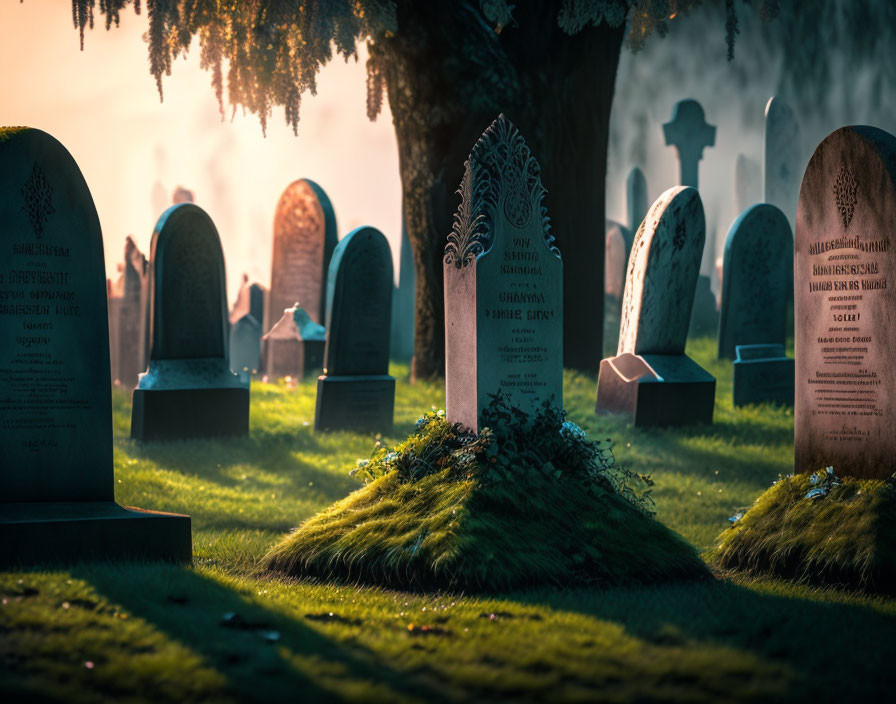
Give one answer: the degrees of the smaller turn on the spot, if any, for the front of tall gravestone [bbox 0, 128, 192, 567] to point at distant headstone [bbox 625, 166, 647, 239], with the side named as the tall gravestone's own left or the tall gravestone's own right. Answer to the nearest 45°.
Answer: approximately 135° to the tall gravestone's own left

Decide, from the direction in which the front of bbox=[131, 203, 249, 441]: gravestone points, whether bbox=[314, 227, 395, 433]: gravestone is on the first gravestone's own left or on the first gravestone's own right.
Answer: on the first gravestone's own left

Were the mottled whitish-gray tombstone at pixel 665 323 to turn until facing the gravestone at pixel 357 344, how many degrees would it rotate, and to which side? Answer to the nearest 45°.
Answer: approximately 135° to its right

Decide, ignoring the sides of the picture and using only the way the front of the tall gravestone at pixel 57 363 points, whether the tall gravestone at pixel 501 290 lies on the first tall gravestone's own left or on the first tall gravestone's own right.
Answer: on the first tall gravestone's own left

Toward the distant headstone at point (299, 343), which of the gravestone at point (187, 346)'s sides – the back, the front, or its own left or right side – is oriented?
back

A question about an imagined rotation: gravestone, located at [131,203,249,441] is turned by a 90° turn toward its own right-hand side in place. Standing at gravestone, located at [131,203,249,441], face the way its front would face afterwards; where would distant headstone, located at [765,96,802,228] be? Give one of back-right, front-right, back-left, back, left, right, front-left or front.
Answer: back-right

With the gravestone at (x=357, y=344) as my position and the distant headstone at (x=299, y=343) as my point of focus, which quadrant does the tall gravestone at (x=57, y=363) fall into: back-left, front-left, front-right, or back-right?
back-left

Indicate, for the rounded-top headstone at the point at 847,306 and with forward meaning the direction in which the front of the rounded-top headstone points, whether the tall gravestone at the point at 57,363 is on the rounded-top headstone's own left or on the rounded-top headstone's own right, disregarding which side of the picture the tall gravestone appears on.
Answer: on the rounded-top headstone's own right

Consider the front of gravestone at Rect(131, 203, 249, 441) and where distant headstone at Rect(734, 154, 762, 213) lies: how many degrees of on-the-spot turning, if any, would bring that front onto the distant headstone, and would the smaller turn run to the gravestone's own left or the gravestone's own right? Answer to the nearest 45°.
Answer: approximately 135° to the gravestone's own left
